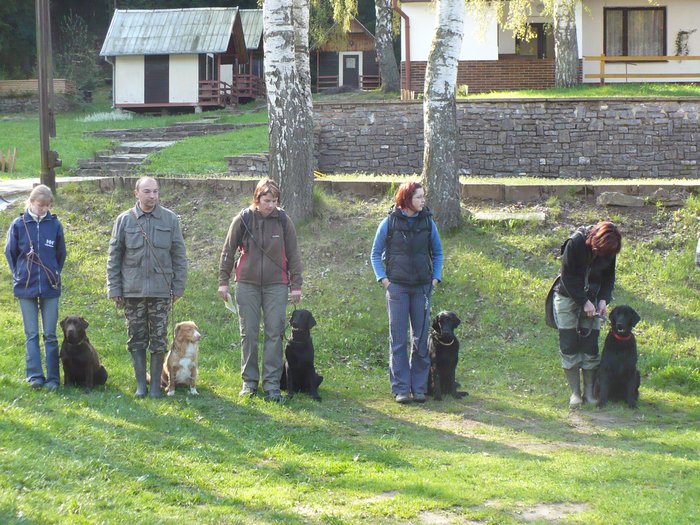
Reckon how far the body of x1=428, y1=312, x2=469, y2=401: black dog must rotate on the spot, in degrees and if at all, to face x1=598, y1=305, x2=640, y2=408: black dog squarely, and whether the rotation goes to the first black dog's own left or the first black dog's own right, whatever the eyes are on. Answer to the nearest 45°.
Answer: approximately 90° to the first black dog's own left

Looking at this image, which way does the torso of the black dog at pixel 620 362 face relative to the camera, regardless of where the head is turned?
toward the camera

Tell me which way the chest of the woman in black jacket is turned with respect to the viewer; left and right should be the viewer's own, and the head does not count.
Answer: facing the viewer and to the right of the viewer

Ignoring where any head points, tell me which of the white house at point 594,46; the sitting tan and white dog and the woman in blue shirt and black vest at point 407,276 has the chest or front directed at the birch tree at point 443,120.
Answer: the white house

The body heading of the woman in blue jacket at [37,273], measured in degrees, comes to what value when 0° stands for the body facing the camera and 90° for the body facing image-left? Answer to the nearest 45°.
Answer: approximately 0°

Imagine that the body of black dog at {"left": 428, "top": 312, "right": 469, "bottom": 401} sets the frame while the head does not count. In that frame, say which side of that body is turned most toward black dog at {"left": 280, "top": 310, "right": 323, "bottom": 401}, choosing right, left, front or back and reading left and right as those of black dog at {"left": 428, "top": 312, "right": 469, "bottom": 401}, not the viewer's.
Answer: right

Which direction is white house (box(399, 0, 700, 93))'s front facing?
toward the camera
